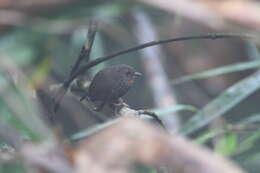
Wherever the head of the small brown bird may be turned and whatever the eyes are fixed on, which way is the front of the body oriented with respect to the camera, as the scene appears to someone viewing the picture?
to the viewer's right

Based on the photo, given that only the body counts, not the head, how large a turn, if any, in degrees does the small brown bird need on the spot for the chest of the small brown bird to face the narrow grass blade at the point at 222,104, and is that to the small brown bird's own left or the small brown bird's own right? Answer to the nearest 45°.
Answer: approximately 45° to the small brown bird's own left
